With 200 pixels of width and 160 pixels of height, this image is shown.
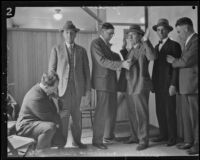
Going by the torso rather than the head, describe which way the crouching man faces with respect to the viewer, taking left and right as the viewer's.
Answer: facing to the right of the viewer

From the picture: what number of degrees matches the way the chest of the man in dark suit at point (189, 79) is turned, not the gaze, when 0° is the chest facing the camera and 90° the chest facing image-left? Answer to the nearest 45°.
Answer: approximately 90°

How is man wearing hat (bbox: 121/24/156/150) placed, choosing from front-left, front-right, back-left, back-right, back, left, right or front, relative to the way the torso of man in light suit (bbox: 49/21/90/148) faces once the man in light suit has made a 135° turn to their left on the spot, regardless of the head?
front-right

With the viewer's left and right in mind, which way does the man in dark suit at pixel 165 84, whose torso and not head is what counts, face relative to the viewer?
facing the viewer and to the left of the viewer

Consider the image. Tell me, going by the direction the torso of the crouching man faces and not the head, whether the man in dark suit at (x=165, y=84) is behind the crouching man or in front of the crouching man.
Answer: in front

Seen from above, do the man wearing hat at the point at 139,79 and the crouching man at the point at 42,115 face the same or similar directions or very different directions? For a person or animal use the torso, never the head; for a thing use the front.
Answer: very different directions

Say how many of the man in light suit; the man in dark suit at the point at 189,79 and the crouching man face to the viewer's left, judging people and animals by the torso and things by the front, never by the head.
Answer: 1

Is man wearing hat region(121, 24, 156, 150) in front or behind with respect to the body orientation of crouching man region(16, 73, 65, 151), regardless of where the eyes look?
in front

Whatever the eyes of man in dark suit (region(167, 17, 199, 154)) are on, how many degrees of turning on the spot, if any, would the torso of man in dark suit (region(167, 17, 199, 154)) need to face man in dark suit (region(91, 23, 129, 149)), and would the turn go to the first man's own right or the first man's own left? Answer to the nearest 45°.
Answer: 0° — they already face them

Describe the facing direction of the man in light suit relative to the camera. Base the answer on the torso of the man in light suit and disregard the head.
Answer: toward the camera
